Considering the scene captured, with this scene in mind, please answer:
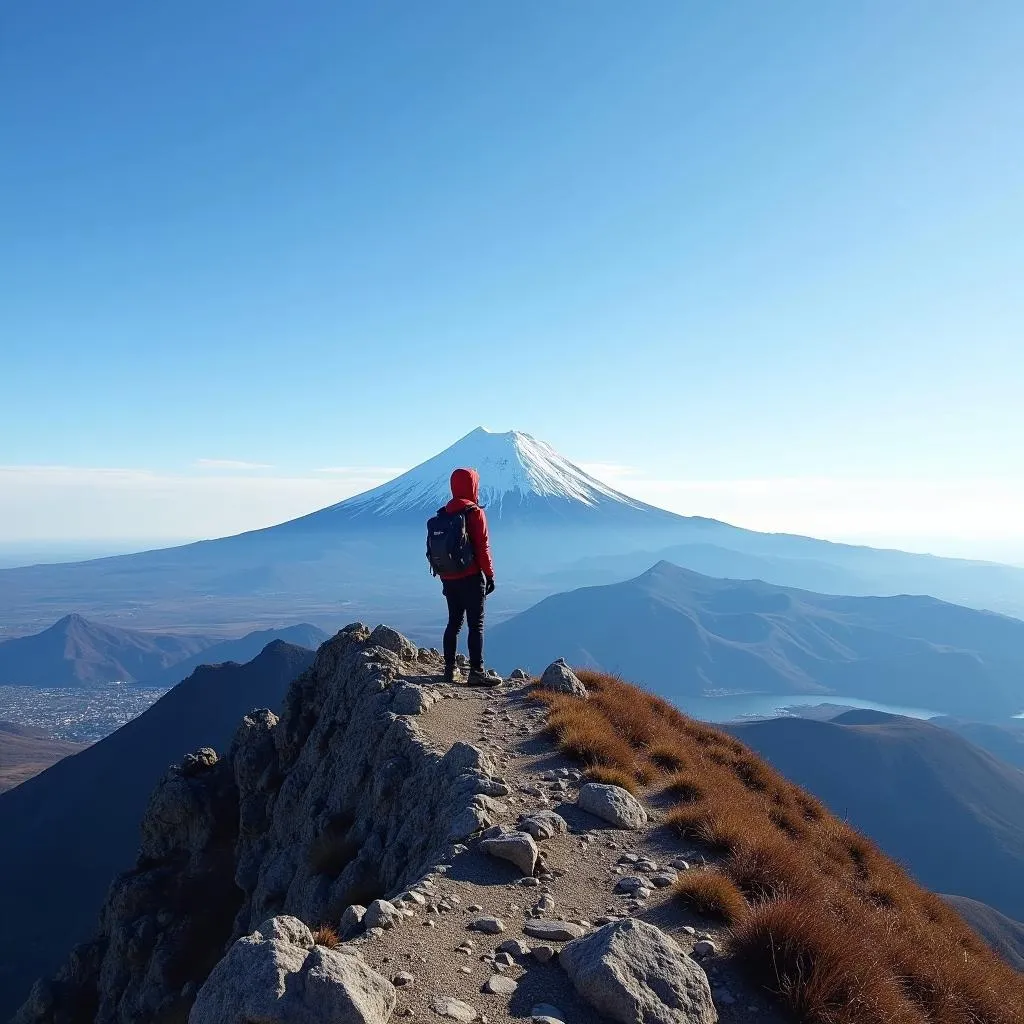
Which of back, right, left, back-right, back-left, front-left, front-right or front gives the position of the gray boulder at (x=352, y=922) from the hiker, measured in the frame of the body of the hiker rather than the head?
back-right

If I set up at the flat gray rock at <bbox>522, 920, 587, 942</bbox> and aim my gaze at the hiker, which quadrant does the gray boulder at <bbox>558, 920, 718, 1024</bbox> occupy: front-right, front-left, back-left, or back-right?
back-right

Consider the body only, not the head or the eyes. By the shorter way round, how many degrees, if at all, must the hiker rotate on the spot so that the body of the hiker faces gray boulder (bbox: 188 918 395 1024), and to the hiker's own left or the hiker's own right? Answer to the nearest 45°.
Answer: approximately 135° to the hiker's own right

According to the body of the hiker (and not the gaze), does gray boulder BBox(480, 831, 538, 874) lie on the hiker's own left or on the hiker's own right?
on the hiker's own right

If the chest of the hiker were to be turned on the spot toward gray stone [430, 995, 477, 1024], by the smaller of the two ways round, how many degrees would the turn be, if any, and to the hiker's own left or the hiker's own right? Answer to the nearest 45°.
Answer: approximately 135° to the hiker's own right

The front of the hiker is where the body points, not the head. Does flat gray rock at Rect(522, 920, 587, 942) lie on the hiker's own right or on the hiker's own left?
on the hiker's own right

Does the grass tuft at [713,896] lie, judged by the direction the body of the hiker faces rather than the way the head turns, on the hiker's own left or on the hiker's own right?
on the hiker's own right

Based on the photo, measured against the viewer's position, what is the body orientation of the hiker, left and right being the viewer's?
facing away from the viewer and to the right of the viewer

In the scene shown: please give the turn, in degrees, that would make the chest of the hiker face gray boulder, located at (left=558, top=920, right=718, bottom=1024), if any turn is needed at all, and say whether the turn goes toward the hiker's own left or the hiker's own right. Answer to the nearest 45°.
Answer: approximately 135° to the hiker's own right

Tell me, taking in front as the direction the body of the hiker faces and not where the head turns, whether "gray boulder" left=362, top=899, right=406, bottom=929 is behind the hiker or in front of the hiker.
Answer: behind
